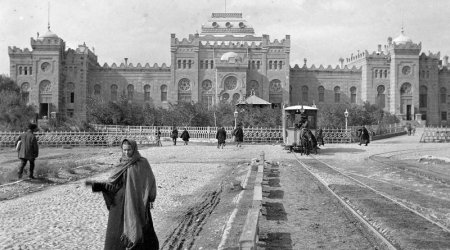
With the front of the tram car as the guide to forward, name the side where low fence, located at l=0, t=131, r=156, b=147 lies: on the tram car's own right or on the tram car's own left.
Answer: on the tram car's own right

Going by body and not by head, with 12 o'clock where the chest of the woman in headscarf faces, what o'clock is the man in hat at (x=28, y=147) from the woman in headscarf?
The man in hat is roughly at 4 o'clock from the woman in headscarf.

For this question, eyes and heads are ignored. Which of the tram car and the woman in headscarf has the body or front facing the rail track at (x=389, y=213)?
the tram car

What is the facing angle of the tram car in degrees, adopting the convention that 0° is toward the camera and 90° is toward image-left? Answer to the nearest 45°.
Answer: approximately 0°

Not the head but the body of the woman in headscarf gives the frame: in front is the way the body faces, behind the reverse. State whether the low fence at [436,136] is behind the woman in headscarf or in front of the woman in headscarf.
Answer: behind

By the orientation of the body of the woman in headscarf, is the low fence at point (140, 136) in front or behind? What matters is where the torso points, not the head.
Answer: behind

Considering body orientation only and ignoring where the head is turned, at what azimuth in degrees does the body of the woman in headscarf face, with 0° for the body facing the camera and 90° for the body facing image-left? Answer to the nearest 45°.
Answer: approximately 45°

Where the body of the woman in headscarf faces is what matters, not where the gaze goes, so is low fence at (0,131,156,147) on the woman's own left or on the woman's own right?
on the woman's own right

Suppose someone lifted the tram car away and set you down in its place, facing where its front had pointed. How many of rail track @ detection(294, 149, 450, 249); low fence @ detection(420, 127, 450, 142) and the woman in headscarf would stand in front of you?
2
